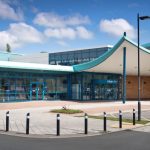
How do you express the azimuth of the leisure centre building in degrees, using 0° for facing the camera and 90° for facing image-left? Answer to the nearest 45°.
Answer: approximately 0°
